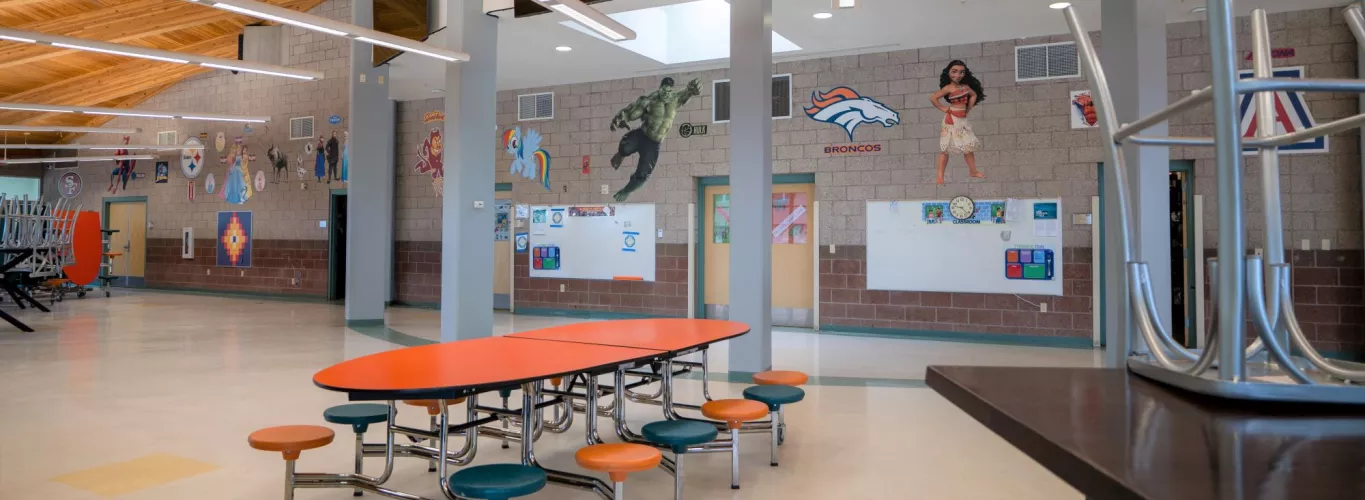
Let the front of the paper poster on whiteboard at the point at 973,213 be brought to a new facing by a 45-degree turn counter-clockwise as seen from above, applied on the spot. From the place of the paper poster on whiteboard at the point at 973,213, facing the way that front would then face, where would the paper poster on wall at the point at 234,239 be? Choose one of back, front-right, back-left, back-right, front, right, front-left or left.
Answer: back-right

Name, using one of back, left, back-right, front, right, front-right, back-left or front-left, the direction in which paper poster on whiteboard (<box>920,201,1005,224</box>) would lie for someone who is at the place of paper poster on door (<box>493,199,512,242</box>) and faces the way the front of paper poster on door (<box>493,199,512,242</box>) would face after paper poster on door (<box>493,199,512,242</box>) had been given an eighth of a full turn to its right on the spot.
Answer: left

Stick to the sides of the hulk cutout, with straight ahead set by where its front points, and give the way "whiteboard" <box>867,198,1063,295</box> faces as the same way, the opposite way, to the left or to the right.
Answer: the same way

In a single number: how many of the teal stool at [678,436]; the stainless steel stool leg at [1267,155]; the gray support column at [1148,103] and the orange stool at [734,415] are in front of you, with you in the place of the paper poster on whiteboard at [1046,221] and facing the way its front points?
4

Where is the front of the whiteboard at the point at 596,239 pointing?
toward the camera

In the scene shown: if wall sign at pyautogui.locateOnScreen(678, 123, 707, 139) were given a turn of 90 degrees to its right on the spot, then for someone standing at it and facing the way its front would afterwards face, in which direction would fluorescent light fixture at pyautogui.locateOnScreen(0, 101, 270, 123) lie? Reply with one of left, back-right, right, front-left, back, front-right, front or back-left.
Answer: front

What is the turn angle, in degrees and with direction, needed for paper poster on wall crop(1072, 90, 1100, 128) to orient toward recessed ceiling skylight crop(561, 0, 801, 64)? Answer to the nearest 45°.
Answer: approximately 90° to its right

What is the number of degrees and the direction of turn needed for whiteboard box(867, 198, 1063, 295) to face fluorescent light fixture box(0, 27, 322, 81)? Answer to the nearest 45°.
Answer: approximately 45° to its right

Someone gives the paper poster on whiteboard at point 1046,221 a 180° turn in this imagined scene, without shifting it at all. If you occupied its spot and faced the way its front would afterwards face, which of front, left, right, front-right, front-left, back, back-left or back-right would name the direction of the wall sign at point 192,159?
left

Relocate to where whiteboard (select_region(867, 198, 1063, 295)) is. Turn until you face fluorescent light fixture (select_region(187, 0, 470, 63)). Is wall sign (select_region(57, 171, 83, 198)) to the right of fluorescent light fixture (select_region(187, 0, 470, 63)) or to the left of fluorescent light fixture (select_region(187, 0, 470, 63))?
right

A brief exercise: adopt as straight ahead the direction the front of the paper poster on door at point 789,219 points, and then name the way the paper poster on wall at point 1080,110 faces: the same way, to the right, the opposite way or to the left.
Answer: the same way

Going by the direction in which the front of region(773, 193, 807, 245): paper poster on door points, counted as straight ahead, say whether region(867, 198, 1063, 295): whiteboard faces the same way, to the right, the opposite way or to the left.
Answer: the same way

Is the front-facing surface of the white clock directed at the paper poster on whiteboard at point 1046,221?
no

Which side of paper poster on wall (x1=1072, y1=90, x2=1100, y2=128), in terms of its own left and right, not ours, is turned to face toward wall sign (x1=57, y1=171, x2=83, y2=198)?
right

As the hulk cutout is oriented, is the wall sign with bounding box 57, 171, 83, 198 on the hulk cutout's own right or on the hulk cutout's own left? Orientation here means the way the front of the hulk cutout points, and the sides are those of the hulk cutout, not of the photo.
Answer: on the hulk cutout's own right

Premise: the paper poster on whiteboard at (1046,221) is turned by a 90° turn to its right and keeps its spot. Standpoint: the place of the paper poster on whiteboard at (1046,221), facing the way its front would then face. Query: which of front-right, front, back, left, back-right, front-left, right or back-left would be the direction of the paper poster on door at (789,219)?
front

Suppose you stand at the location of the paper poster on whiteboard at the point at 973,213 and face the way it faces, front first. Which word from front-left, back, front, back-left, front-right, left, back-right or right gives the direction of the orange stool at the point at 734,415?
front

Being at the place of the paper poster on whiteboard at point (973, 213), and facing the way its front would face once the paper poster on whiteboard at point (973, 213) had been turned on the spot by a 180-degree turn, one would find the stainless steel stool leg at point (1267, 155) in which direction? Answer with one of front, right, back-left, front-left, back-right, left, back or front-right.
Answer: back

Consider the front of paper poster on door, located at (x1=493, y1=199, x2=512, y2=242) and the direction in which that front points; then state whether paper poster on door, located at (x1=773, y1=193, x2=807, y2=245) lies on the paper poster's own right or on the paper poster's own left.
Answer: on the paper poster's own left

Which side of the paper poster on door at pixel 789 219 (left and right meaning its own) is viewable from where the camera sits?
front

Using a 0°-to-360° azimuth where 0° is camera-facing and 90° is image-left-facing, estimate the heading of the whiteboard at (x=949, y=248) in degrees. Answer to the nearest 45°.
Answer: approximately 0°

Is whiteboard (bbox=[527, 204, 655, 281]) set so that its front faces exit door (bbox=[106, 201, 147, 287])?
no

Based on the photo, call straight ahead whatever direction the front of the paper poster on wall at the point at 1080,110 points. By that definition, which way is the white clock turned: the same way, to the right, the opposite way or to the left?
the same way
